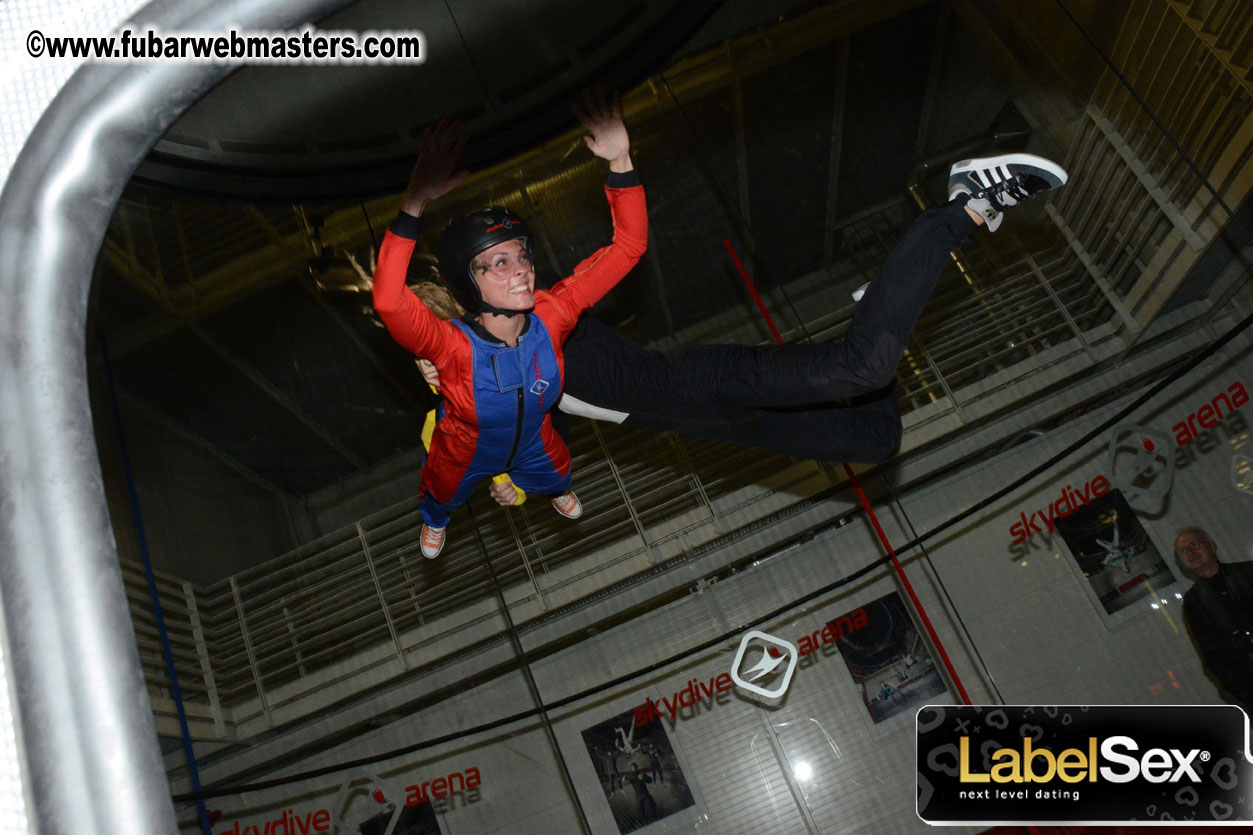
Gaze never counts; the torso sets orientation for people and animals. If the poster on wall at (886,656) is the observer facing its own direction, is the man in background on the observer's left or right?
on its left

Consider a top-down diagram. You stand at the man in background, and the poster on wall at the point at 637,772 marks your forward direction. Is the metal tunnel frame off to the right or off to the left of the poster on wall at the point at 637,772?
left

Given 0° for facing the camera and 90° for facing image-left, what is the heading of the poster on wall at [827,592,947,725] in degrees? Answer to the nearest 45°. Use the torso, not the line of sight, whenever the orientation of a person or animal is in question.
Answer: approximately 0°

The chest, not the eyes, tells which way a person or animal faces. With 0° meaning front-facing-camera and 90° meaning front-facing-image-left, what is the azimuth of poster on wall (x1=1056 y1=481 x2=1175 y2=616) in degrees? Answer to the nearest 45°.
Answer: approximately 0°

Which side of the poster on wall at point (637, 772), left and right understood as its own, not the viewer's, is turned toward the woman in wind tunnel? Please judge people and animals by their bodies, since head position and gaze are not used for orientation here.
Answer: front

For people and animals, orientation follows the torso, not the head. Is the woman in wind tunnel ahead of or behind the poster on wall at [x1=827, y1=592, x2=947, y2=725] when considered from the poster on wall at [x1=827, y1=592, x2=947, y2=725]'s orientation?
ahead

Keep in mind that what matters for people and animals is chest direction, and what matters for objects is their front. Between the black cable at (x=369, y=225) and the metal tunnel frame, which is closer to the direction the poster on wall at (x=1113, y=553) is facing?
the metal tunnel frame

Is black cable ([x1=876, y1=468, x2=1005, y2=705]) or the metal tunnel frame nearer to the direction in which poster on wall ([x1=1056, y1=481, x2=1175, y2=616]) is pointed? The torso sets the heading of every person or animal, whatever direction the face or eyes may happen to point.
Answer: the metal tunnel frame

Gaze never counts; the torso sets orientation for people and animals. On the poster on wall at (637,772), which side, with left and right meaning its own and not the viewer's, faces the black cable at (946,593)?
left

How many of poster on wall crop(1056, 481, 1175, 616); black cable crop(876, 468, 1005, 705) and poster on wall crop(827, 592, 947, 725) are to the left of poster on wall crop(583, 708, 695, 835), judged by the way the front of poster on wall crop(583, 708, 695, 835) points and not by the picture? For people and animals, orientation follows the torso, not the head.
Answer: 3
